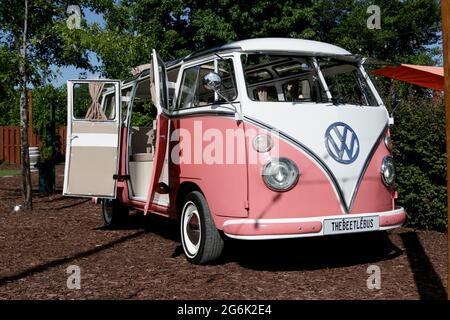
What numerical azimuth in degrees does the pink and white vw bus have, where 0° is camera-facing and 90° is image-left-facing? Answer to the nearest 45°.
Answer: approximately 315°

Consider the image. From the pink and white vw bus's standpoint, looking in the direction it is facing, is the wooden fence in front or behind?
behind

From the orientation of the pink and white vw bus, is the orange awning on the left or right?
on its left
